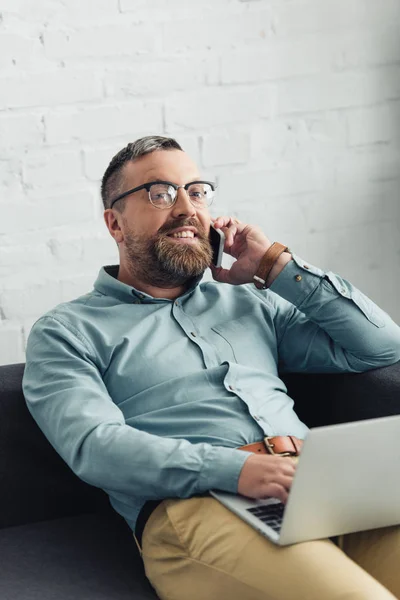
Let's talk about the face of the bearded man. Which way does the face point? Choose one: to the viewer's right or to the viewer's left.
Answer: to the viewer's right
